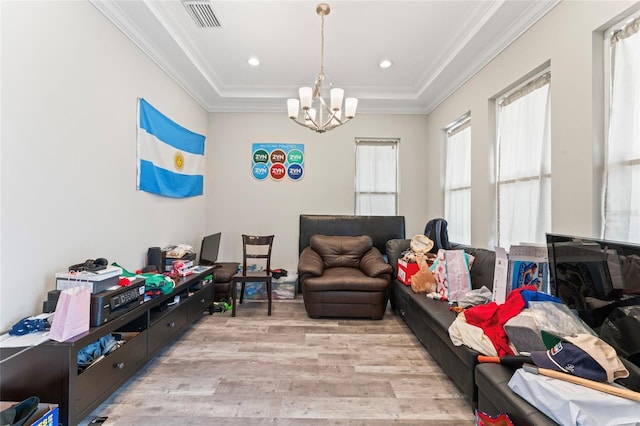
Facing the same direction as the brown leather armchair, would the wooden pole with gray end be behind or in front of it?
in front

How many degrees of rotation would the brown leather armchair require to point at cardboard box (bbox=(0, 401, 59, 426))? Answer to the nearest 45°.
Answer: approximately 45° to its right

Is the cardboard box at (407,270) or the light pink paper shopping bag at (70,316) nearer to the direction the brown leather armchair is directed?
the light pink paper shopping bag

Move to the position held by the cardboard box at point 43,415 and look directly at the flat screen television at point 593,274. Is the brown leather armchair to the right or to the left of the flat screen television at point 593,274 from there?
left

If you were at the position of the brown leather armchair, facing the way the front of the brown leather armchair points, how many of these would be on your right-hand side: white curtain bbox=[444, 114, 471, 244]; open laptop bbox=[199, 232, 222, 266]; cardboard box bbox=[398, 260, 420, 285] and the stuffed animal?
1

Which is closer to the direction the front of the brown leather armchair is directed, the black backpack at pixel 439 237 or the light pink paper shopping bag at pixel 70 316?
the light pink paper shopping bag

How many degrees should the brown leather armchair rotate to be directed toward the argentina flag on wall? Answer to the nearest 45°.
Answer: approximately 90° to its right

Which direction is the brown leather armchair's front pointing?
toward the camera

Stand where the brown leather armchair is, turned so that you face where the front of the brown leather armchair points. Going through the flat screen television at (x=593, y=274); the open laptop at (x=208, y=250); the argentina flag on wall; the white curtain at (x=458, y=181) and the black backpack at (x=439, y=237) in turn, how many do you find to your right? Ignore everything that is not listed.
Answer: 2

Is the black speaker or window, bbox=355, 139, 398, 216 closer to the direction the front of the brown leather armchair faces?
the black speaker

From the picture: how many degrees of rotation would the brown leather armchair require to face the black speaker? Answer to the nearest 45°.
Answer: approximately 90° to its right

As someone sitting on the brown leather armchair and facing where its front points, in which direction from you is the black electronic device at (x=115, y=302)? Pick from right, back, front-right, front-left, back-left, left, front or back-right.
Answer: front-right

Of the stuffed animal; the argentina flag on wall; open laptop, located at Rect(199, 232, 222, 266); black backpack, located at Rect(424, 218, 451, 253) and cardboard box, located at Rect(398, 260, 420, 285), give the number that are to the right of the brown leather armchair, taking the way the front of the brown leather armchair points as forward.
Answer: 2

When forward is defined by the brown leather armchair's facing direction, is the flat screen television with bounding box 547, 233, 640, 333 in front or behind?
in front

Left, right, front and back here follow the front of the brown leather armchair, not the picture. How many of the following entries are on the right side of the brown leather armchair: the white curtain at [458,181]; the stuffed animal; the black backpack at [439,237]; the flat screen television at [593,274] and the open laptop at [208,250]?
1

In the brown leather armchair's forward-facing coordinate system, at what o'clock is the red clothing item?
The red clothing item is roughly at 11 o'clock from the brown leather armchair.

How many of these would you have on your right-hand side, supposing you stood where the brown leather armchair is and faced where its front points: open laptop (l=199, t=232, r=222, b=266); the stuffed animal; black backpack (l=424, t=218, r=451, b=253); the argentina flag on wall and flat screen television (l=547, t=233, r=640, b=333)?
2

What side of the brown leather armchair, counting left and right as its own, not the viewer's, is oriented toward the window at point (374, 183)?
back

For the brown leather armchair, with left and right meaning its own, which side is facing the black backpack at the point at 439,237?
left

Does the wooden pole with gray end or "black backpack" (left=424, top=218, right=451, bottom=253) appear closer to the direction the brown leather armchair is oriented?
the wooden pole with gray end
